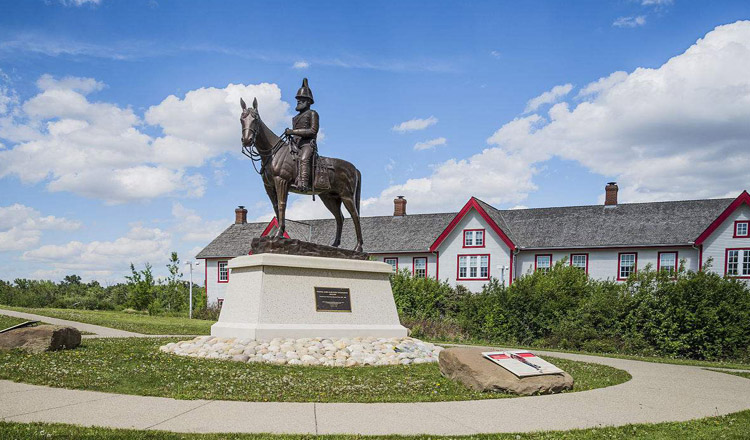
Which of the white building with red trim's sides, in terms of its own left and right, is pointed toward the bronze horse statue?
front

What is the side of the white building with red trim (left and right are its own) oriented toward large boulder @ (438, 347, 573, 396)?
front

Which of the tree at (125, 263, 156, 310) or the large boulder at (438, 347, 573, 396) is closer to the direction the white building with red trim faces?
the large boulder

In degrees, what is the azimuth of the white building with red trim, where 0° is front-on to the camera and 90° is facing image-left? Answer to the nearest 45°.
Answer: approximately 0°

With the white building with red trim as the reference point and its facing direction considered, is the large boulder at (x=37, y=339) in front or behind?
in front

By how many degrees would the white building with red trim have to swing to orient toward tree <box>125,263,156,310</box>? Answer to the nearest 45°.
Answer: approximately 90° to its right

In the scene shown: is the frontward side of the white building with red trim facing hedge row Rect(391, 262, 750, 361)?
yes

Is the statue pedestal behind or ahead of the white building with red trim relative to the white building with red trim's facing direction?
ahead
